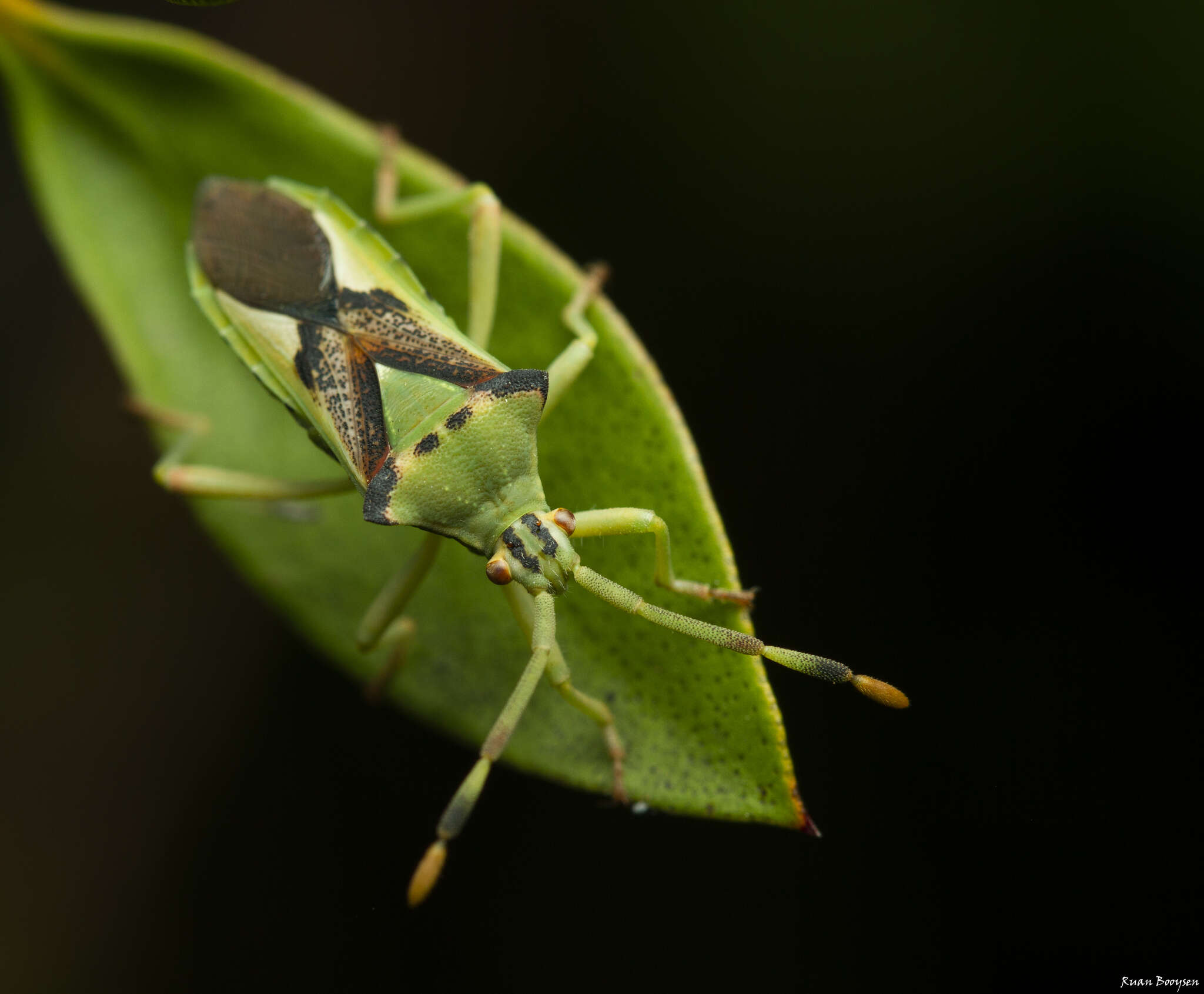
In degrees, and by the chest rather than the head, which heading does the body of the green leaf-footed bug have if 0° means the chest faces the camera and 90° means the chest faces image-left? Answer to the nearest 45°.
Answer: approximately 315°
